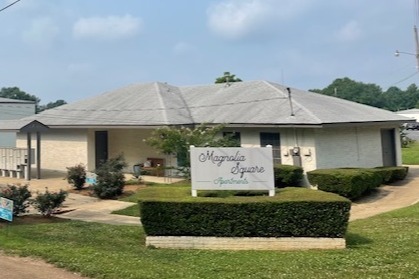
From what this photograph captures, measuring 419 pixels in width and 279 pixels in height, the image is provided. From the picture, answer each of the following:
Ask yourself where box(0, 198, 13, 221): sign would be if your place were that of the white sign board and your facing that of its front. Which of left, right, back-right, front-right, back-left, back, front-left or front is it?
right

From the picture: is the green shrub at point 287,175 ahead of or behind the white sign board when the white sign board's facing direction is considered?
behind

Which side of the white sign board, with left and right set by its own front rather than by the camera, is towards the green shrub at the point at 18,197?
right

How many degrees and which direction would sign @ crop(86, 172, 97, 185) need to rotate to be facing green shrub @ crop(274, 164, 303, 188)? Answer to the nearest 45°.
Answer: approximately 90° to its left

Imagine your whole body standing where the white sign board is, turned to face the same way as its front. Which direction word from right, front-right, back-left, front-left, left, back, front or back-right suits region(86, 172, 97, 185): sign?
back-right

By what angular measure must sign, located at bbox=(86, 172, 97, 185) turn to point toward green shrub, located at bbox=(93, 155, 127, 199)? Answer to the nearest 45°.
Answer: approximately 45° to its left

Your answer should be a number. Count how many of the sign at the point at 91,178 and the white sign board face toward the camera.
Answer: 2

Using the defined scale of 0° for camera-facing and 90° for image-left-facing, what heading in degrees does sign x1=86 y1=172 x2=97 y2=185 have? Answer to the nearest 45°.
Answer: approximately 0°
